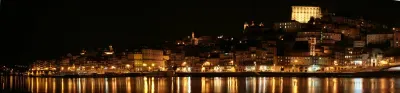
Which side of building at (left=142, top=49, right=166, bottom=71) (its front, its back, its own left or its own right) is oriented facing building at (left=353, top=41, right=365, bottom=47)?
left

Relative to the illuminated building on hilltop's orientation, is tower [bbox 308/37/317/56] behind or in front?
in front

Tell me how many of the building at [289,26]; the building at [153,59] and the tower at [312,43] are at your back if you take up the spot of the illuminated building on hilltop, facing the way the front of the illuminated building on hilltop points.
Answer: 0

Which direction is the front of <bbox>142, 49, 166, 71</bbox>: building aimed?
toward the camera

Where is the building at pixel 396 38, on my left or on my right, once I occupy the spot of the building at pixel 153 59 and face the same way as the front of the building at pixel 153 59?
on my left

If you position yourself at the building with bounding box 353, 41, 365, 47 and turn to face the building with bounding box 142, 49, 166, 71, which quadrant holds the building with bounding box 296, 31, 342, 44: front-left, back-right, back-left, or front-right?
front-right

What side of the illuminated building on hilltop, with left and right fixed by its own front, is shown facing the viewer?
front

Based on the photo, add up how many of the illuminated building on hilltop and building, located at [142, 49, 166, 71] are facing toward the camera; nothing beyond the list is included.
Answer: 2
